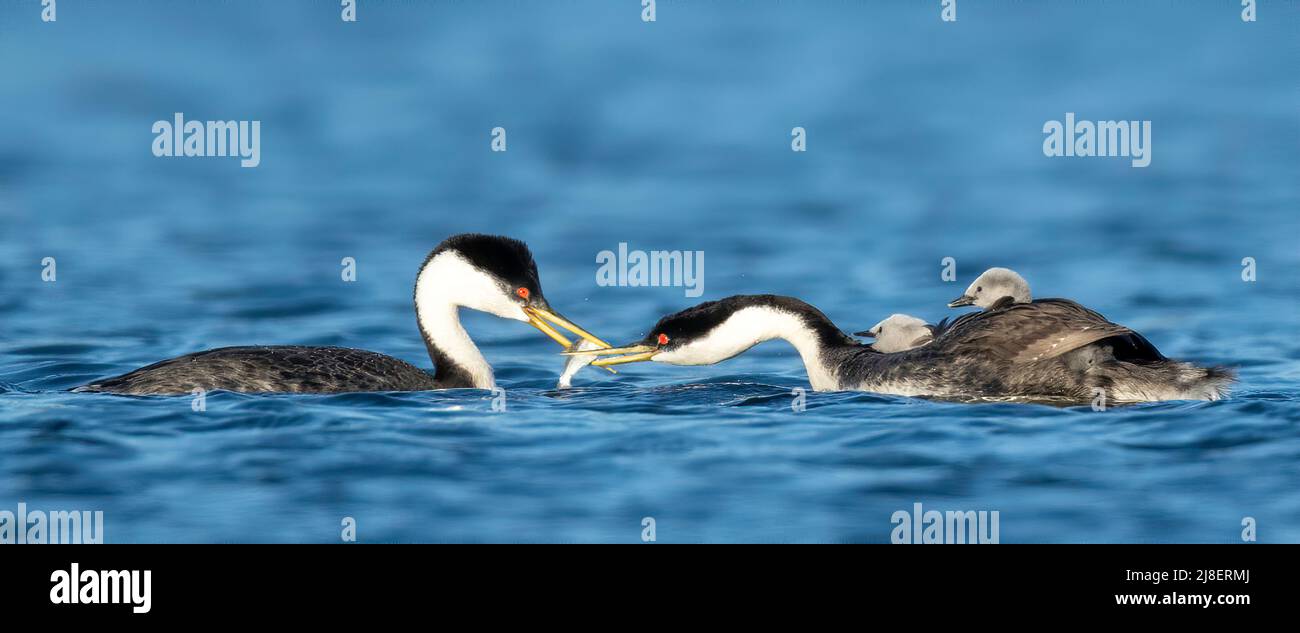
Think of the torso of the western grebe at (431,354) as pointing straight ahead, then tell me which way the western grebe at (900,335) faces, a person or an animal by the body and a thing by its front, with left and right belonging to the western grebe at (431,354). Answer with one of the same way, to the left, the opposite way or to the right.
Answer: the opposite way

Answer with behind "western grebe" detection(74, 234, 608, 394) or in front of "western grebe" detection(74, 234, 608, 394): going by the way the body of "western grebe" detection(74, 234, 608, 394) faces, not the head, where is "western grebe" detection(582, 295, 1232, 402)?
in front

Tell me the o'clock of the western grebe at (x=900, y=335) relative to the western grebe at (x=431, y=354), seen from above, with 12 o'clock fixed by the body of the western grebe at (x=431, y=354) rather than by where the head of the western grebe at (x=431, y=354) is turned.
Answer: the western grebe at (x=900, y=335) is roughly at 12 o'clock from the western grebe at (x=431, y=354).

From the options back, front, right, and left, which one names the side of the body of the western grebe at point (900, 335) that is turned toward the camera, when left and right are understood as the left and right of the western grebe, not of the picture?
left

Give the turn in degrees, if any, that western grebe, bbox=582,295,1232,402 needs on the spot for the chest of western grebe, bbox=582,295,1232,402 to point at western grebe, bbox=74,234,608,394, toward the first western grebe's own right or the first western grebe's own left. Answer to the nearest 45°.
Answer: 0° — it already faces it

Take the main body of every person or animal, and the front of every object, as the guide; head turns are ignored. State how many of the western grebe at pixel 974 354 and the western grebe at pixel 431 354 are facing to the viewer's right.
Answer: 1

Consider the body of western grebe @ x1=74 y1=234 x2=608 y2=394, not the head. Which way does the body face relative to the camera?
to the viewer's right

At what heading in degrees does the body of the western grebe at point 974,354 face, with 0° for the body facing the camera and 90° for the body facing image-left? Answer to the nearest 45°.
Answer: approximately 90°

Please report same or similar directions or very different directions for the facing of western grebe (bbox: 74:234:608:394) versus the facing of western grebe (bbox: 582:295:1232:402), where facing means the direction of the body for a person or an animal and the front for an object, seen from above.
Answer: very different directions
